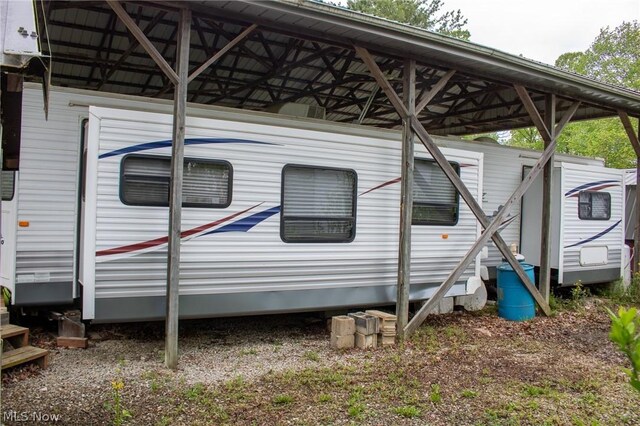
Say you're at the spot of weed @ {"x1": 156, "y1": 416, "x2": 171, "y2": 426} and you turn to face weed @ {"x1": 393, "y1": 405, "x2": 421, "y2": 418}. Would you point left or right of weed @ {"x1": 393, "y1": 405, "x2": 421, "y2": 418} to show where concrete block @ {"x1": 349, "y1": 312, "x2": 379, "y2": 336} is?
left

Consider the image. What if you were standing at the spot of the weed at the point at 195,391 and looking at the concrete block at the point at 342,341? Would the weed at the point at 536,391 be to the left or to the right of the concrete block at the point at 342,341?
right

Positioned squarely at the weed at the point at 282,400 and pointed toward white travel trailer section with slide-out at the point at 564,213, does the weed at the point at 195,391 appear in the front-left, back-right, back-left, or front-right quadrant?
back-left

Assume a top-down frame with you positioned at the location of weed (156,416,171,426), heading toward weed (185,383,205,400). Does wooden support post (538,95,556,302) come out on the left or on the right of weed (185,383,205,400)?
right

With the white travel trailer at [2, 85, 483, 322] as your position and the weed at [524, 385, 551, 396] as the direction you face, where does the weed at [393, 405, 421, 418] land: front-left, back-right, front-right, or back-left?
front-right
